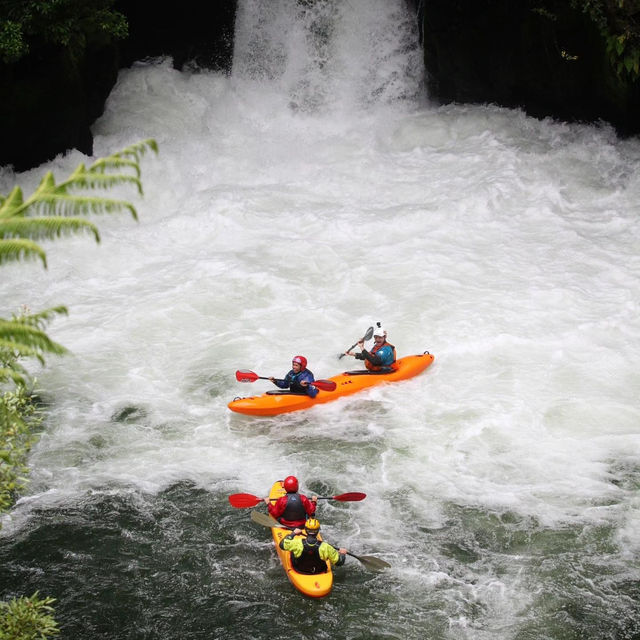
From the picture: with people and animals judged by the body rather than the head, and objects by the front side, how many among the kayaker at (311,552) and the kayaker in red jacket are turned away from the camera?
2

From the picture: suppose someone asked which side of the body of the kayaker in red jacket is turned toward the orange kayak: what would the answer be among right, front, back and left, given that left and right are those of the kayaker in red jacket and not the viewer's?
front

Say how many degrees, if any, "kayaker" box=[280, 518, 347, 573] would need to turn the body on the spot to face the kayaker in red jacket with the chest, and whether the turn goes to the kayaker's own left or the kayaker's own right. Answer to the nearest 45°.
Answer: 0° — they already face them

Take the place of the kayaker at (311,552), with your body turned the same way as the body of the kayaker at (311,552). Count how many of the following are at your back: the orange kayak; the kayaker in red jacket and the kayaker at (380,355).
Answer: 0

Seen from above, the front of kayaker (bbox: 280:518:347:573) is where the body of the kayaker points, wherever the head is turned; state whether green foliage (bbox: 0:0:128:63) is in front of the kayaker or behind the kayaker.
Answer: in front

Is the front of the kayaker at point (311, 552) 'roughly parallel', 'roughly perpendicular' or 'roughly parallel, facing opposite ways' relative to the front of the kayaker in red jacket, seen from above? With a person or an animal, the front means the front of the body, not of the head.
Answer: roughly parallel

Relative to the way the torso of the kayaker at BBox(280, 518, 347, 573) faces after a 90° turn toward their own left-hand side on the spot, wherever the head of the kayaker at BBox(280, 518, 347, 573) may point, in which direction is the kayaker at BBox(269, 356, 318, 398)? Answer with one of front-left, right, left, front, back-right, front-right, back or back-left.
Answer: right

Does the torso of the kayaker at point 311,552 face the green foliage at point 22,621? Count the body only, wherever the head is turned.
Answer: no

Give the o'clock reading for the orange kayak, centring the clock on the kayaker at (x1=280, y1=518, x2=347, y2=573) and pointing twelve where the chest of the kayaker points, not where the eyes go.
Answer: The orange kayak is roughly at 12 o'clock from the kayaker.

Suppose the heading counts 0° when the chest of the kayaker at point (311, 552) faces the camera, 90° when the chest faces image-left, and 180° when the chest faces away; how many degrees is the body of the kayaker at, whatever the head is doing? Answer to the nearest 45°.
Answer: approximately 180°

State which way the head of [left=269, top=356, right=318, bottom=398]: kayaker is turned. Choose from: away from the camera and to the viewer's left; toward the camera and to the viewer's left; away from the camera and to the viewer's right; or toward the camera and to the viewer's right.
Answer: toward the camera and to the viewer's left

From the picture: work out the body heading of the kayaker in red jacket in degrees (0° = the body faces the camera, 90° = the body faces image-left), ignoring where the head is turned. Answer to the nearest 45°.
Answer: approximately 180°
